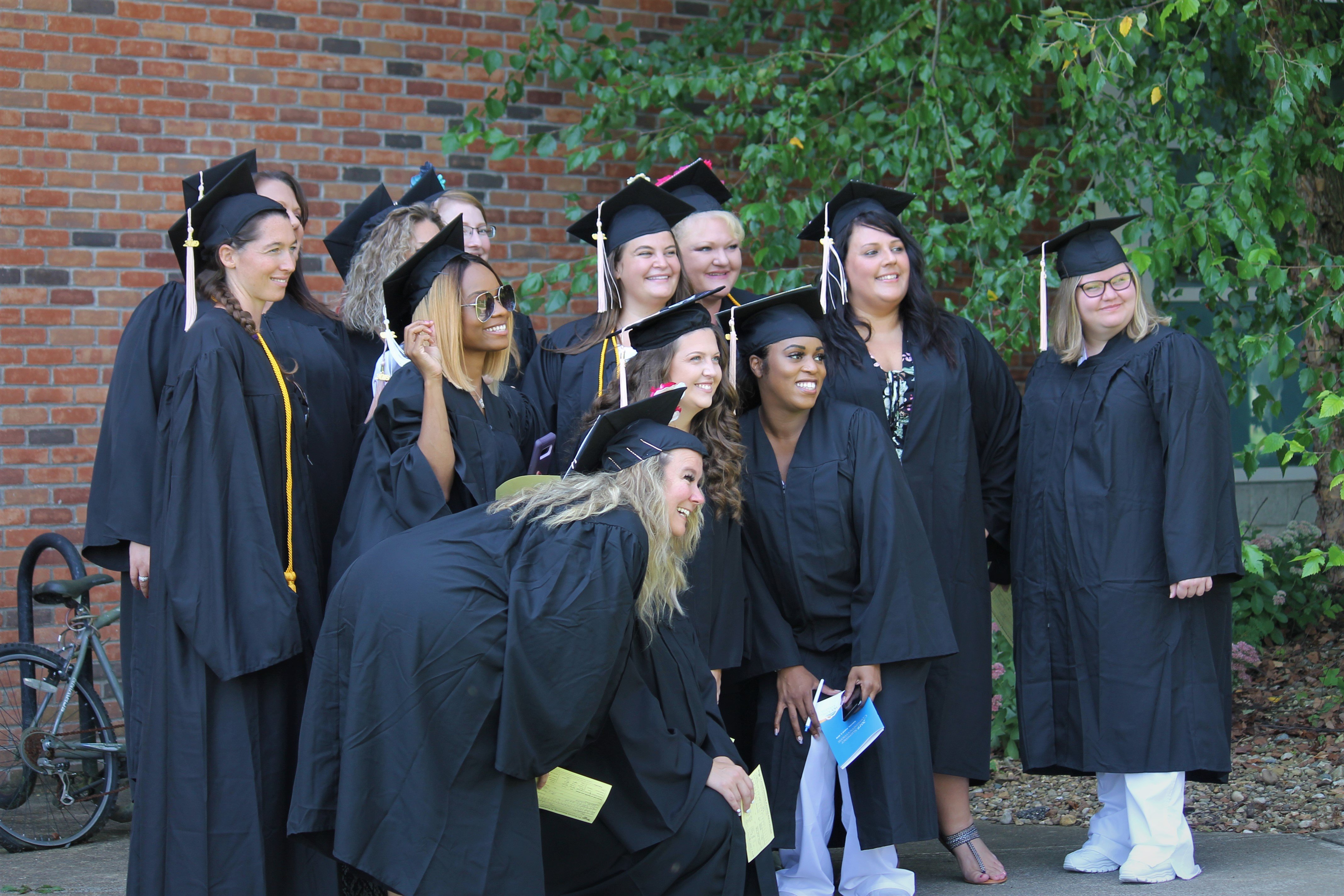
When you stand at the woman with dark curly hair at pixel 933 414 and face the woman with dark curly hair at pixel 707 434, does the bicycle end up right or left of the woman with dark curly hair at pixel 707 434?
right

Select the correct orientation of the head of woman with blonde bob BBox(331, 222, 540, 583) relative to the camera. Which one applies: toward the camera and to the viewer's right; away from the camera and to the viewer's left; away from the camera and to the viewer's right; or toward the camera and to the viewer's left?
toward the camera and to the viewer's right

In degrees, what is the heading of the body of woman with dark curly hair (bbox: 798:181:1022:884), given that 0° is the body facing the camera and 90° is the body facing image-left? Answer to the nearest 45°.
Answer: approximately 0°

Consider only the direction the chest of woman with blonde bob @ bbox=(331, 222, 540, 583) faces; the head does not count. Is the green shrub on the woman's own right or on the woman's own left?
on the woman's own left

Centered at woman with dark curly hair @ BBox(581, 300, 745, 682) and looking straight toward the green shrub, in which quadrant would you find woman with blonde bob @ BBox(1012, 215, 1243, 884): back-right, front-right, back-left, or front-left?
front-right

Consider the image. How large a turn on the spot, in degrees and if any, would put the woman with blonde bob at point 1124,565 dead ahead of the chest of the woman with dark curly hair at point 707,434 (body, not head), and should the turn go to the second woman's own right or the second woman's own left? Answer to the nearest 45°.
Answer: approximately 45° to the second woman's own left

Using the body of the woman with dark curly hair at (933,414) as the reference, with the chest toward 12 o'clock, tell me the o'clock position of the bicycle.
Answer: The bicycle is roughly at 3 o'clock from the woman with dark curly hair.

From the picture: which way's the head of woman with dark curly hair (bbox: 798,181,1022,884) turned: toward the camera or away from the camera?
toward the camera

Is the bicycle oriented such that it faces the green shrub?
yes

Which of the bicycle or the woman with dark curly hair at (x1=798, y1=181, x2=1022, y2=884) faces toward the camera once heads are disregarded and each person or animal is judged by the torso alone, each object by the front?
the woman with dark curly hair

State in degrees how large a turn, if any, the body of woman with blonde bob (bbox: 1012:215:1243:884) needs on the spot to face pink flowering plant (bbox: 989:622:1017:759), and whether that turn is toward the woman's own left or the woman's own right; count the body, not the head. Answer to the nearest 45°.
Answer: approximately 135° to the woman's own right

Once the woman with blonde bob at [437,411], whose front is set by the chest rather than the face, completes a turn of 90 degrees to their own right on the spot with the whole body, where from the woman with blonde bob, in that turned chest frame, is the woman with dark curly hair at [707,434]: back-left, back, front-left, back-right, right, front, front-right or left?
back-left

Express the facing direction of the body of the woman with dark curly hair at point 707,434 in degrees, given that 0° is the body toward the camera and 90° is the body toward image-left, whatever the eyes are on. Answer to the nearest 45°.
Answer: approximately 315°

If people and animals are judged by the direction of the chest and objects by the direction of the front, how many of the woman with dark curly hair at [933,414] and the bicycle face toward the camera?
1

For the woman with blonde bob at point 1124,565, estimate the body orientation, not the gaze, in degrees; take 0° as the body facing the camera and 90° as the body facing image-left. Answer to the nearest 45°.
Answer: approximately 45°

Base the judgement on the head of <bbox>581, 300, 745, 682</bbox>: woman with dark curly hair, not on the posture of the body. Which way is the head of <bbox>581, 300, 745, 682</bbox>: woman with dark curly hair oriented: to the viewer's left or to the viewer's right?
to the viewer's right

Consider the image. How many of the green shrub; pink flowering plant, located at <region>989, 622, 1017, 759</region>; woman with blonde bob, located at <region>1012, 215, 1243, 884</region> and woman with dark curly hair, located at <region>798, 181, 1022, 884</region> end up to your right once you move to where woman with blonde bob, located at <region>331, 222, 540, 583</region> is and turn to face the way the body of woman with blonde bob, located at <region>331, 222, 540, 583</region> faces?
0
